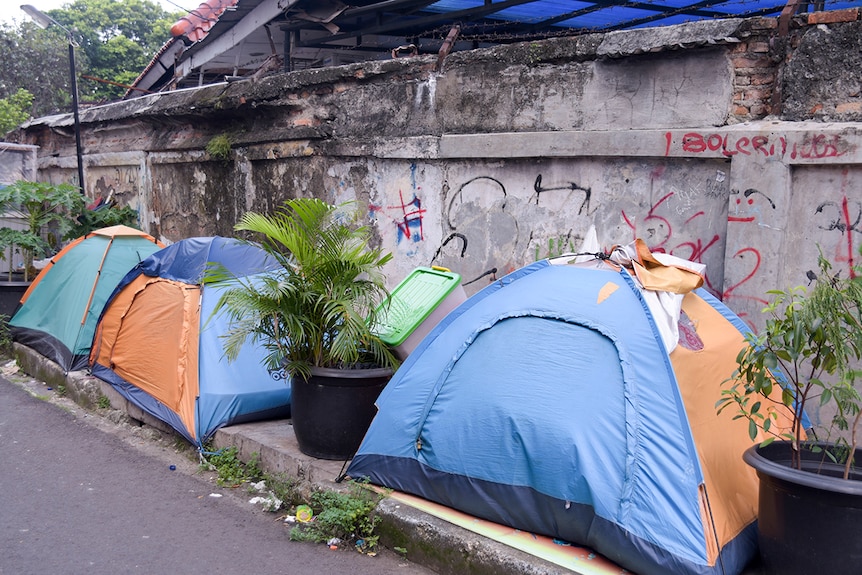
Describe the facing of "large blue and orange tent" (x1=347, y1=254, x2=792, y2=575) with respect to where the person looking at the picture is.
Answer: facing the viewer and to the left of the viewer

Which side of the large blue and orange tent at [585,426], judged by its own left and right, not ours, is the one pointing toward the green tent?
right

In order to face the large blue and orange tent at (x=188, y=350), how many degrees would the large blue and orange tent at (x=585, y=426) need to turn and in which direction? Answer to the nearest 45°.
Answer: approximately 90° to its right

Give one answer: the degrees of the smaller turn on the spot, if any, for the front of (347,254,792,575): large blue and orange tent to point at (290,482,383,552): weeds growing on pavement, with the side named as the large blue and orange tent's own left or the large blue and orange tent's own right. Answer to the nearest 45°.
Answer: approximately 45° to the large blue and orange tent's own right

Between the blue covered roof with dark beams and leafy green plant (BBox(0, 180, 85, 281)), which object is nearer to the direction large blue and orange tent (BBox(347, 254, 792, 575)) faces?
the leafy green plant

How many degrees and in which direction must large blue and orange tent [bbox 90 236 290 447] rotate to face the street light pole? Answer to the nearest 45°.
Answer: approximately 135° to its right

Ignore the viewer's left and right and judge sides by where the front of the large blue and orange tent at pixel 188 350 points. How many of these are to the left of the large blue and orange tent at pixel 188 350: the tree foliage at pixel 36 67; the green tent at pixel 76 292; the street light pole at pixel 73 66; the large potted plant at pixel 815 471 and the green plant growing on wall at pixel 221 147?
1

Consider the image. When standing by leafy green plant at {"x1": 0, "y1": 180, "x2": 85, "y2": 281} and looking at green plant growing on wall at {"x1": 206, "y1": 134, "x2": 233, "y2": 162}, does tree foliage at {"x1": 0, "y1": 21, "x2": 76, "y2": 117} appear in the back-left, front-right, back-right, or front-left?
back-left

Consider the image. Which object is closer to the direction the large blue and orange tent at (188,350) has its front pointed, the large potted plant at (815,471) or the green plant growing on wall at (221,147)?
the large potted plant

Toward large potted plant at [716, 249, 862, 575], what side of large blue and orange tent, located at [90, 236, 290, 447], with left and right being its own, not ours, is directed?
left

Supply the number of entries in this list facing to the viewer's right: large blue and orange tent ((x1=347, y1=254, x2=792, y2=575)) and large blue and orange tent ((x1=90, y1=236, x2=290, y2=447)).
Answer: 0

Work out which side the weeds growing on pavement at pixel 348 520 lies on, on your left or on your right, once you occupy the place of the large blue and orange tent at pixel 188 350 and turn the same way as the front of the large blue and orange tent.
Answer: on your left

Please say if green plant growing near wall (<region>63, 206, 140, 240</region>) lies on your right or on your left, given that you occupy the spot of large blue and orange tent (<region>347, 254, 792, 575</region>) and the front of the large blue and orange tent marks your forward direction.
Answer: on your right

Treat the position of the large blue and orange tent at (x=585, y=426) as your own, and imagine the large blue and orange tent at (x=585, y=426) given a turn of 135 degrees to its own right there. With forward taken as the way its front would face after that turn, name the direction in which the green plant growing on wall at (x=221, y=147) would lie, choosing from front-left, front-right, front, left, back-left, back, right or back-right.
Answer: front-left

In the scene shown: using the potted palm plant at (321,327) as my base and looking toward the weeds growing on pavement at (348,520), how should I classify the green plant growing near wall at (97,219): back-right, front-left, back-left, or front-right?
back-right
